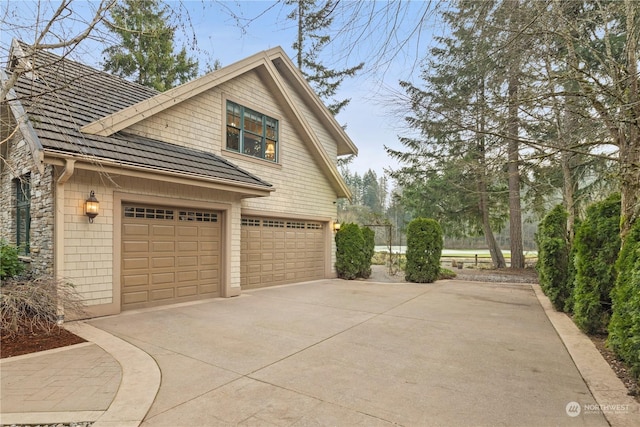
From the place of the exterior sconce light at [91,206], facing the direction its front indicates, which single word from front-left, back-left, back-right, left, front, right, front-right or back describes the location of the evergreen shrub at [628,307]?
front-left

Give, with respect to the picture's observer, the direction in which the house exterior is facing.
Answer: facing the viewer and to the right of the viewer

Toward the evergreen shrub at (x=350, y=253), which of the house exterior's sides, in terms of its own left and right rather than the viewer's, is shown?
left

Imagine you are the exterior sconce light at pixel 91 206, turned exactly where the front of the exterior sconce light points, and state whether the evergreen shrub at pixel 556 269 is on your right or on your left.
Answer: on your left

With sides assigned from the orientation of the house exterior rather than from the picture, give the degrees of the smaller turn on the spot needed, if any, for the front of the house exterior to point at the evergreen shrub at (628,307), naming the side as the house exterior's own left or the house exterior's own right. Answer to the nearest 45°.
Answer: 0° — it already faces it

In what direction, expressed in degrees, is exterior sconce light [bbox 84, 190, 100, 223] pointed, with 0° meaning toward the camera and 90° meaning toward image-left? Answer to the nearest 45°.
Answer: approximately 0°
